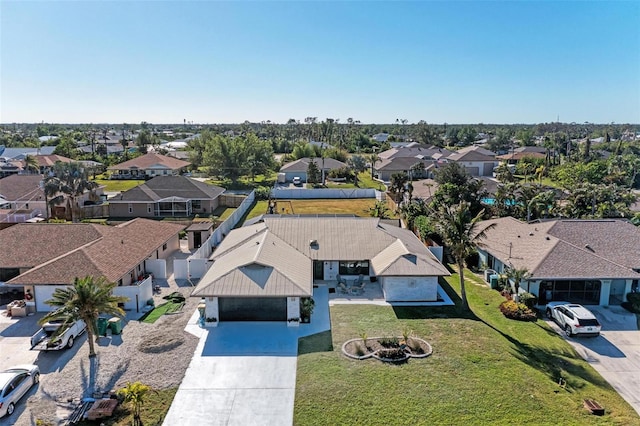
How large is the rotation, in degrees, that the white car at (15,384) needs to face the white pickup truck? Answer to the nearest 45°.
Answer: approximately 45° to its left

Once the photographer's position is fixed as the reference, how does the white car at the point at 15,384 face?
facing away from the viewer and to the right of the viewer

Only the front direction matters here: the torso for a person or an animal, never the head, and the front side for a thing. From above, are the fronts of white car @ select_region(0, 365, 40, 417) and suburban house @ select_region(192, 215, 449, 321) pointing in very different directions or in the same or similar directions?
very different directions

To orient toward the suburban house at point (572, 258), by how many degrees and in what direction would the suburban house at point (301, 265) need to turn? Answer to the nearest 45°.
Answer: approximately 90° to its left

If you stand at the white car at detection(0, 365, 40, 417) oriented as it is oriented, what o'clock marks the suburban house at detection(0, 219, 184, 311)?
The suburban house is roughly at 11 o'clock from the white car.

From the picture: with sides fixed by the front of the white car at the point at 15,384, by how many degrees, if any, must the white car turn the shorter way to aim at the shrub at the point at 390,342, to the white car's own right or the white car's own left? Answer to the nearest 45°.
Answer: approximately 45° to the white car's own right
